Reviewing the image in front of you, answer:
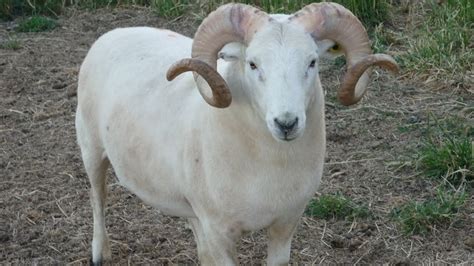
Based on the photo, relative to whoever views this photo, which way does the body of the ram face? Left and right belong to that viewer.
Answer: facing the viewer and to the right of the viewer
